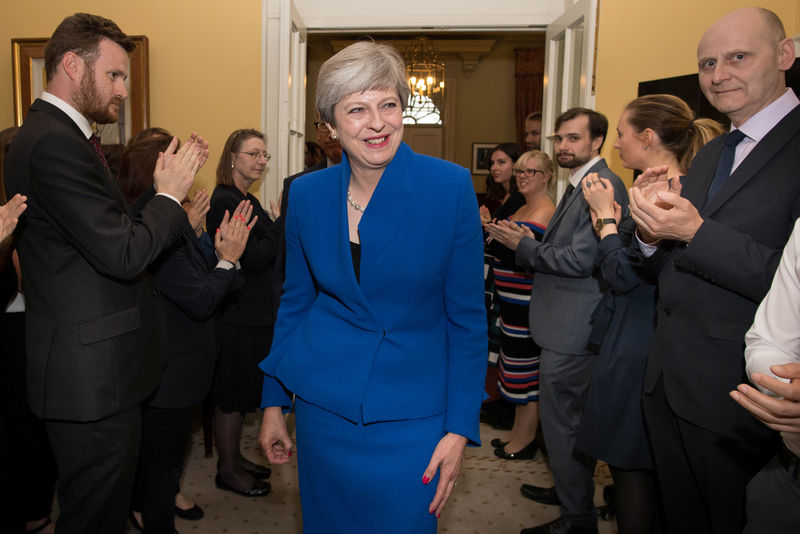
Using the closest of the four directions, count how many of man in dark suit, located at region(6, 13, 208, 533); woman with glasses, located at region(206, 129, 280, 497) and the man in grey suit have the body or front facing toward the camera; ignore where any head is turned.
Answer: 0

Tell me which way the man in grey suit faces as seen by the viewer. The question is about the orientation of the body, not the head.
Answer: to the viewer's left

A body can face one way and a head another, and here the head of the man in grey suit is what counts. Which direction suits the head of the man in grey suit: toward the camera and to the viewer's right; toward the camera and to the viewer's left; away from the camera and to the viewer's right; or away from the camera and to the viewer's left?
toward the camera and to the viewer's left

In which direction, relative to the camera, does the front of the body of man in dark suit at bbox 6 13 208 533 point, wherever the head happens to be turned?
to the viewer's right

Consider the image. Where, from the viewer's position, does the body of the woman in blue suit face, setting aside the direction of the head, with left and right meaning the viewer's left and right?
facing the viewer

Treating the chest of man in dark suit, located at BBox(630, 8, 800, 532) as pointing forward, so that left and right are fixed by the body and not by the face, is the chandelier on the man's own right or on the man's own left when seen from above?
on the man's own right

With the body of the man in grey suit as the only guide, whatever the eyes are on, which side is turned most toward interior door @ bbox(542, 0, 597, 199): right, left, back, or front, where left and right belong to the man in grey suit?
right

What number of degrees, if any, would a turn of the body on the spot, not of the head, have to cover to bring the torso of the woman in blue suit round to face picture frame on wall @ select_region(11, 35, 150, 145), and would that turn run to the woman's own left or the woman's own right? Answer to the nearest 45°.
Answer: approximately 135° to the woman's own right

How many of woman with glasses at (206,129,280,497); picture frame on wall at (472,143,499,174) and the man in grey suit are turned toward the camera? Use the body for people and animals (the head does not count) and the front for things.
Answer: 1

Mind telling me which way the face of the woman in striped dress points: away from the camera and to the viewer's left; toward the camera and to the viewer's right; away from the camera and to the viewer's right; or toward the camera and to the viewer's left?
toward the camera and to the viewer's left

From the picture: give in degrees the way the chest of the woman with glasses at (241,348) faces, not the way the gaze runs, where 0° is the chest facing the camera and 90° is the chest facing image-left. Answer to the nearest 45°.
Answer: approximately 270°

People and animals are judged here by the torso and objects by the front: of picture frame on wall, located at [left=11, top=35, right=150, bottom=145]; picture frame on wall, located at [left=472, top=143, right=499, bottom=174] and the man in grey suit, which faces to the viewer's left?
the man in grey suit

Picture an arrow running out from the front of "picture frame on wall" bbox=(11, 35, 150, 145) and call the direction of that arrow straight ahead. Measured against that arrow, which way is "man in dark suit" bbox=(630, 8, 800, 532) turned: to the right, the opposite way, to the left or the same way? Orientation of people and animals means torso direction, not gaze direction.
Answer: to the right

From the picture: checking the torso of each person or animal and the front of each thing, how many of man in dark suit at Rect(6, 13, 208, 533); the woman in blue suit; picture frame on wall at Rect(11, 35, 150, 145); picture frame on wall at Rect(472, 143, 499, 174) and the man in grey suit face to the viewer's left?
1

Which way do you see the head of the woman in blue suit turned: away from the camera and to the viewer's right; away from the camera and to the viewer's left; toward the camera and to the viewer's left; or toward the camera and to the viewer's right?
toward the camera and to the viewer's right
